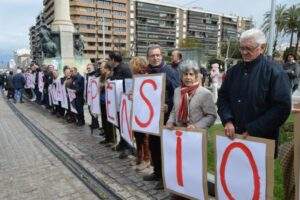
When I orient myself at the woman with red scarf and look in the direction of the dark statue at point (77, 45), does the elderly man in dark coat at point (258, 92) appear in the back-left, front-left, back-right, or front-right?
back-right

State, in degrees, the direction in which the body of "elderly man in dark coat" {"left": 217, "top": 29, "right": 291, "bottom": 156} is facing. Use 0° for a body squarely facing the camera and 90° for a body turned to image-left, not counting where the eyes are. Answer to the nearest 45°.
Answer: approximately 45°

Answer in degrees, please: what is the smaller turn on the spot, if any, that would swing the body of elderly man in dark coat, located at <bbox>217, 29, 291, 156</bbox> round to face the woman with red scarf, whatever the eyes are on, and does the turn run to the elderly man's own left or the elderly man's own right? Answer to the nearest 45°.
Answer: approximately 90° to the elderly man's own right

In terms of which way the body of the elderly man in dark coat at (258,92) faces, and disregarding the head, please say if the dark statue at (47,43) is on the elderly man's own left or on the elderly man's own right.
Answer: on the elderly man's own right

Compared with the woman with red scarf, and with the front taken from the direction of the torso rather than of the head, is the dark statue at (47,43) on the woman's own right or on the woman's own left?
on the woman's own right

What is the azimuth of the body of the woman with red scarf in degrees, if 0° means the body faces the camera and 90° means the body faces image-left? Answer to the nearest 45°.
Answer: approximately 45°

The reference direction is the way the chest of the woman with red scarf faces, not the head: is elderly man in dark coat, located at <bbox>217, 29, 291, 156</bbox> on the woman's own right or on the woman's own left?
on the woman's own left
